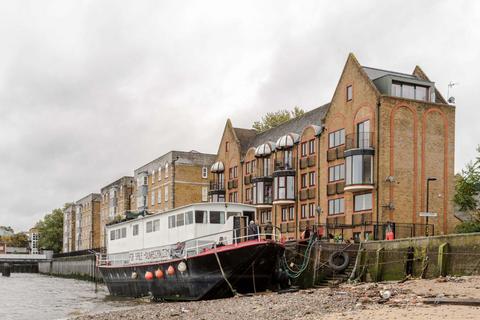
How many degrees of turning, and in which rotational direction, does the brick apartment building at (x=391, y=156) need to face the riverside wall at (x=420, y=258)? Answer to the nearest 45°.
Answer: approximately 45° to its left

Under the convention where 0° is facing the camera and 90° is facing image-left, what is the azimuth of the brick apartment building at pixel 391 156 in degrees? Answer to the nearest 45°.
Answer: approximately 45°

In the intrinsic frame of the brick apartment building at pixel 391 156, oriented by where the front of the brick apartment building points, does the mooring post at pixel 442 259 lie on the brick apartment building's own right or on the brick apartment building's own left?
on the brick apartment building's own left

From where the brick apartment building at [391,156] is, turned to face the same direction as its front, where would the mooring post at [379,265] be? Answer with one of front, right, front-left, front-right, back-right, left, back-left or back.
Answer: front-left

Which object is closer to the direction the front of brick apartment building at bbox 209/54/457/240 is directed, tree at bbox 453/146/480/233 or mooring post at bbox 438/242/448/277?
the mooring post

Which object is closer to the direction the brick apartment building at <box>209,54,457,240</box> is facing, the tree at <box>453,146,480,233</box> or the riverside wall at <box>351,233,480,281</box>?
the riverside wall
